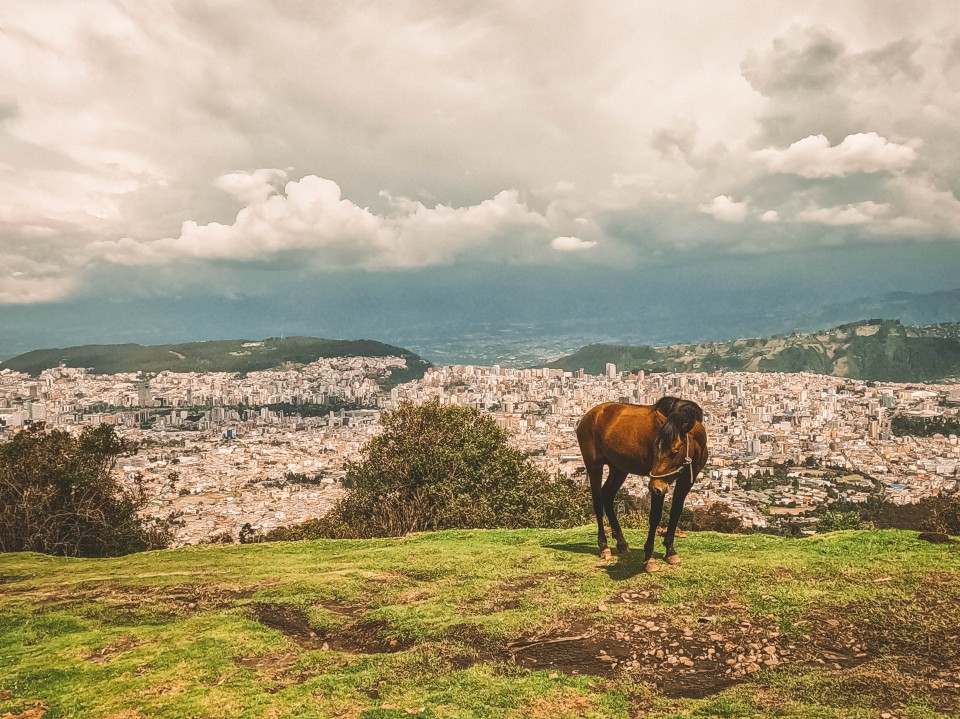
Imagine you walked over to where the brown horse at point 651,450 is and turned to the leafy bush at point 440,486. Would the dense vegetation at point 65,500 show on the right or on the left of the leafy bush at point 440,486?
left

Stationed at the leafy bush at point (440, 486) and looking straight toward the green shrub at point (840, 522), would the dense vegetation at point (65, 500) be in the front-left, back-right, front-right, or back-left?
back-right

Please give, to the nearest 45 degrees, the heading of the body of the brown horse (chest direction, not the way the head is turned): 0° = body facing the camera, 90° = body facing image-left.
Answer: approximately 315°

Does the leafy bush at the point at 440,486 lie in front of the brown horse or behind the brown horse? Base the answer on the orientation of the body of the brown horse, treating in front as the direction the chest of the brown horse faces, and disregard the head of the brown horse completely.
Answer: behind

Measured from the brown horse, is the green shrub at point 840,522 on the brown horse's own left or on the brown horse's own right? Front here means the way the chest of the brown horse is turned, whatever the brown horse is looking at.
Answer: on the brown horse's own left
